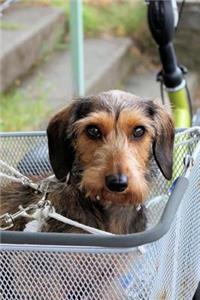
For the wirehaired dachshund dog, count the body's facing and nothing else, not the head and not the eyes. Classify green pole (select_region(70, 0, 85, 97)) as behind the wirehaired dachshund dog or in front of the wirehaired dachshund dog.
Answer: behind

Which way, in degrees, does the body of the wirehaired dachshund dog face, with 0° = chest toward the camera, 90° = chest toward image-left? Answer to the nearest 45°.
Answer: approximately 315°
